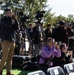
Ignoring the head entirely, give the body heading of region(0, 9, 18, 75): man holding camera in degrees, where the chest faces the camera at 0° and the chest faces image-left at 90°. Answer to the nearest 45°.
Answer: approximately 270°

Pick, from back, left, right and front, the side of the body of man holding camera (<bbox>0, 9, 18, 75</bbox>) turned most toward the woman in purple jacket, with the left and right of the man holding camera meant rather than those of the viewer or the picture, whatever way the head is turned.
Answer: front
